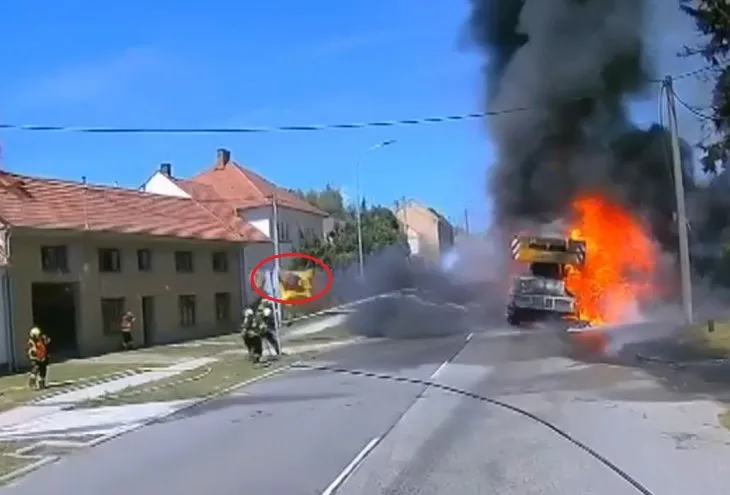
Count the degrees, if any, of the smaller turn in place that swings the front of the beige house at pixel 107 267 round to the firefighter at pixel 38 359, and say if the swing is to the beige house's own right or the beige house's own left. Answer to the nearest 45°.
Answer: approximately 45° to the beige house's own right

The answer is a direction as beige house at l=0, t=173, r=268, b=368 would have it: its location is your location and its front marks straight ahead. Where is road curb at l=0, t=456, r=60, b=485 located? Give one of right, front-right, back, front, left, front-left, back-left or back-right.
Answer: front-right

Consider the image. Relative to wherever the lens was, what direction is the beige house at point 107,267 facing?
facing the viewer and to the right of the viewer

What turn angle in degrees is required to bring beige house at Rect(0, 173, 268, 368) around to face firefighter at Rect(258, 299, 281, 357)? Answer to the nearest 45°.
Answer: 0° — it already faces them

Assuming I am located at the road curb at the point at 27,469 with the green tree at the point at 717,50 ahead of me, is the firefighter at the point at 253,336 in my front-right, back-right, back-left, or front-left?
front-left

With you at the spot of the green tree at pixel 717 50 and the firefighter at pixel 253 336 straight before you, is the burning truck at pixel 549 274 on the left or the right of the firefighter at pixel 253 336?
right

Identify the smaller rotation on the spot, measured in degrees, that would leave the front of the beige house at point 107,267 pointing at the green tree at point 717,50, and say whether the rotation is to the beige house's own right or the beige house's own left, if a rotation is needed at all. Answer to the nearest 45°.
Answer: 0° — it already faces it

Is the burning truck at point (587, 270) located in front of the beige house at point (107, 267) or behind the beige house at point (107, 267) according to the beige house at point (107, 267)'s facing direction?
in front

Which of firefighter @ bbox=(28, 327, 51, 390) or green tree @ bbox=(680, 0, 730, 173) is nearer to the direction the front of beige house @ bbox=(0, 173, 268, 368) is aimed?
the green tree

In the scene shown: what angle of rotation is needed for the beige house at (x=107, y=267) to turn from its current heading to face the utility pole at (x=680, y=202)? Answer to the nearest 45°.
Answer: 0° — it already faces it

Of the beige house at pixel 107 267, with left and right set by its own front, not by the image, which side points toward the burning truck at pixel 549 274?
front
